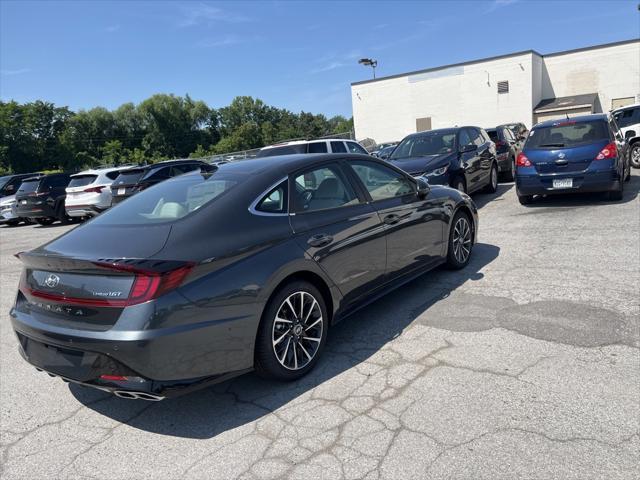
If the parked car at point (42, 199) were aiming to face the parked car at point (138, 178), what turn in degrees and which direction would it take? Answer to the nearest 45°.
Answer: approximately 90° to its right

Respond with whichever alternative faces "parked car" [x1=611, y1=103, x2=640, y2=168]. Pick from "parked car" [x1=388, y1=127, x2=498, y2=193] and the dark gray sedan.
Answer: the dark gray sedan

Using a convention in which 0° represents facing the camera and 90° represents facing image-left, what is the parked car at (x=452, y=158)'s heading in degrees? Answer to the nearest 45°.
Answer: approximately 45°

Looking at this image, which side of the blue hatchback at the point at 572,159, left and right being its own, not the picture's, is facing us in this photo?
back

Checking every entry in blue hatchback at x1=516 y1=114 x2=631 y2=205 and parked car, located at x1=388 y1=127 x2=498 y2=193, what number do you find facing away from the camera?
1

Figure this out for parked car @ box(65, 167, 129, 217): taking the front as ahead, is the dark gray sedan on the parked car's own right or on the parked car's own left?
on the parked car's own right

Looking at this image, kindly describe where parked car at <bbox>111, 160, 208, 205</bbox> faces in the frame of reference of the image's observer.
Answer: facing away from the viewer and to the right of the viewer

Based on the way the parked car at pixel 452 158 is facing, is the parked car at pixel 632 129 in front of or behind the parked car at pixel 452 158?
behind

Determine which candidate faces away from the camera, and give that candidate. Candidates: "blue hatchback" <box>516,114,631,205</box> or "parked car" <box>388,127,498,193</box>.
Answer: the blue hatchback

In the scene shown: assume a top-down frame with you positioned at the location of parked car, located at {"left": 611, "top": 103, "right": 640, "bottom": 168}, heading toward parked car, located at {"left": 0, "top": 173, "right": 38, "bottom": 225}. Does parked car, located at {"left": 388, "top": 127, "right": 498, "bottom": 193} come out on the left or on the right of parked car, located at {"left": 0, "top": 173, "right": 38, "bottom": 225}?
left

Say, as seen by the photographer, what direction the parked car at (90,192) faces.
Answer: facing away from the viewer and to the right of the viewer

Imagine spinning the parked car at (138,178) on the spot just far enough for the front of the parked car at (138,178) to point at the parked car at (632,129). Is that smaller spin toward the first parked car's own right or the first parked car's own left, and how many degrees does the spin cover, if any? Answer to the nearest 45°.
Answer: approximately 45° to the first parked car's own right

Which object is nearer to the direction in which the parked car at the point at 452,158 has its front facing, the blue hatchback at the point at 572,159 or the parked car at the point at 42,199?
the parked car

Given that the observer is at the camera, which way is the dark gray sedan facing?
facing away from the viewer and to the right of the viewer

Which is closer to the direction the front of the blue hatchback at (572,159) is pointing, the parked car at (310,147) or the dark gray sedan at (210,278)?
the parked car
